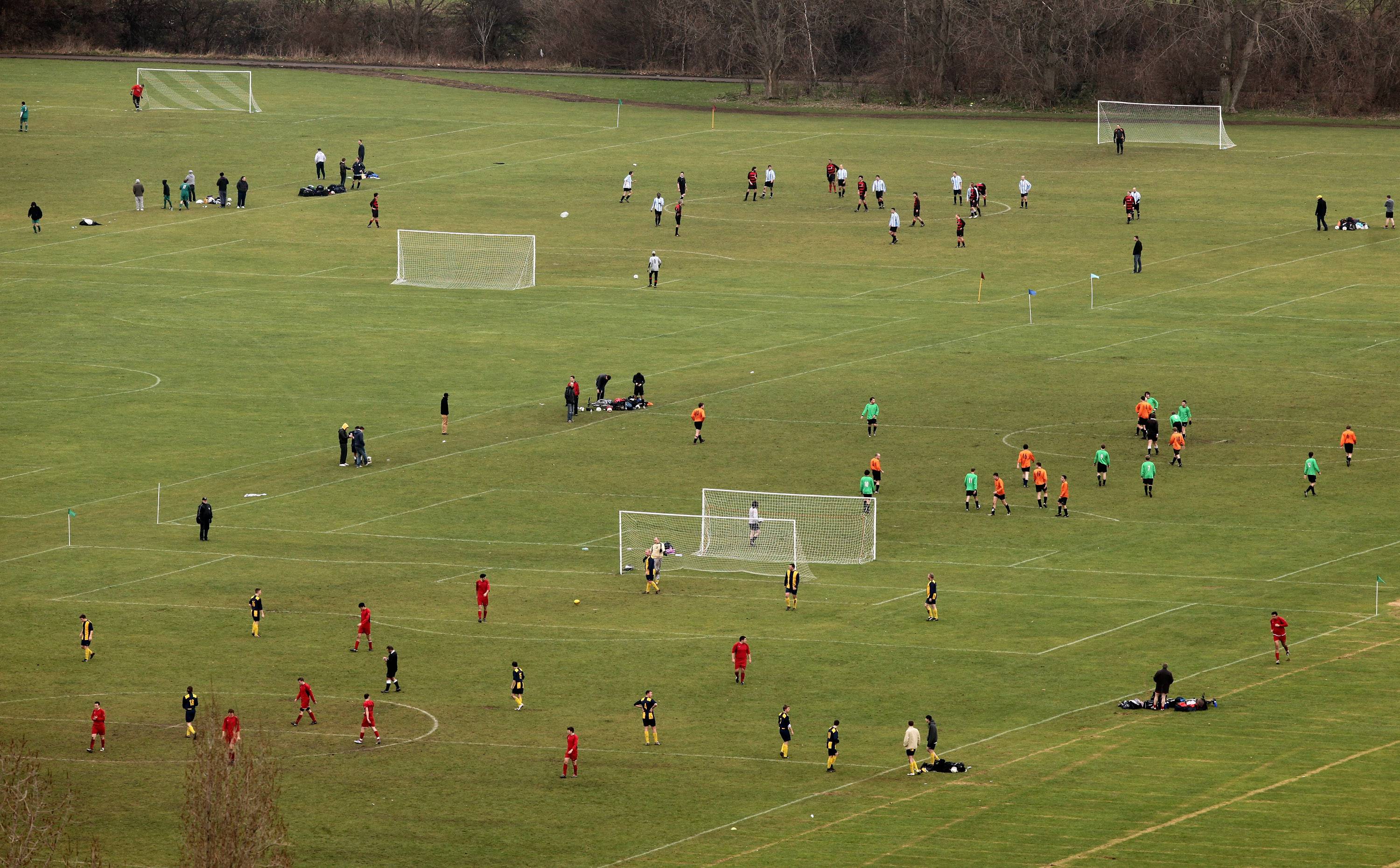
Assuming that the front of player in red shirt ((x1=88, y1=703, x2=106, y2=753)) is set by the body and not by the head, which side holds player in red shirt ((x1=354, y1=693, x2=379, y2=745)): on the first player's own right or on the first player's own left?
on the first player's own left

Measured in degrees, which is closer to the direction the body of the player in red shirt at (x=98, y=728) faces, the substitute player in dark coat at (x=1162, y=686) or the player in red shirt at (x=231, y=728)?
the player in red shirt

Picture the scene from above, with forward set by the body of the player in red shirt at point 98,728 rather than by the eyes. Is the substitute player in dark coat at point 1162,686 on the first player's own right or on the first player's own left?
on the first player's own left

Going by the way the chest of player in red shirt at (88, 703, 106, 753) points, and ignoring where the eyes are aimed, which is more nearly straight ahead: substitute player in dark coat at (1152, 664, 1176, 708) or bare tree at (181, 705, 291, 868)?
the bare tree

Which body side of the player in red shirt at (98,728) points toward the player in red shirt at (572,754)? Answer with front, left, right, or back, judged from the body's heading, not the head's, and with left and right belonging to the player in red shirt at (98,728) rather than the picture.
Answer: left

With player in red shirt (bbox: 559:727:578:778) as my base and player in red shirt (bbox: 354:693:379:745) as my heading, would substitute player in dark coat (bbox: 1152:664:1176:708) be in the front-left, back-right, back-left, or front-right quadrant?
back-right

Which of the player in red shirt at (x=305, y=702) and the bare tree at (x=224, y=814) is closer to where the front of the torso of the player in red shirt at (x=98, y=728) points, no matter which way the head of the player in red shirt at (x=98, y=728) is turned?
the bare tree

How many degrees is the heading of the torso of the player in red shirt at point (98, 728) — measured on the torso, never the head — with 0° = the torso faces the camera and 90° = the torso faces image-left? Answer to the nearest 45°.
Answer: approximately 45°

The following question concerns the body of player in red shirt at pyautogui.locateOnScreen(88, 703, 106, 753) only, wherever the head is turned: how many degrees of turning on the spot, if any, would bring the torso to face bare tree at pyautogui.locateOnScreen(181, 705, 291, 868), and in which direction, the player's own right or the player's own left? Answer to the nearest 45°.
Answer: approximately 45° to the player's own left

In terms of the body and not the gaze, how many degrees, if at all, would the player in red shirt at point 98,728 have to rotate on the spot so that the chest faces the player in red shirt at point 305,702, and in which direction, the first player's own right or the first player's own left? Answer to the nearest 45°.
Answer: approximately 135° to the first player's own left

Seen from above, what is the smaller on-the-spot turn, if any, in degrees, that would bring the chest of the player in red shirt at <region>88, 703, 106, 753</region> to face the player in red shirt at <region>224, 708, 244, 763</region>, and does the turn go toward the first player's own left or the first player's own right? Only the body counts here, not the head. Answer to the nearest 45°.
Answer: approximately 90° to the first player's own left

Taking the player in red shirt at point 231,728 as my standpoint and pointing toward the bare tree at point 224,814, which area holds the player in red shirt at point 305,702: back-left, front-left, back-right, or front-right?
back-left

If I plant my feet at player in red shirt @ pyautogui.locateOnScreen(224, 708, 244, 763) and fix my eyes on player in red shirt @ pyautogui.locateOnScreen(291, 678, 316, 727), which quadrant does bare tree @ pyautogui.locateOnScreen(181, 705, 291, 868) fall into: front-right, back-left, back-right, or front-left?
back-right
